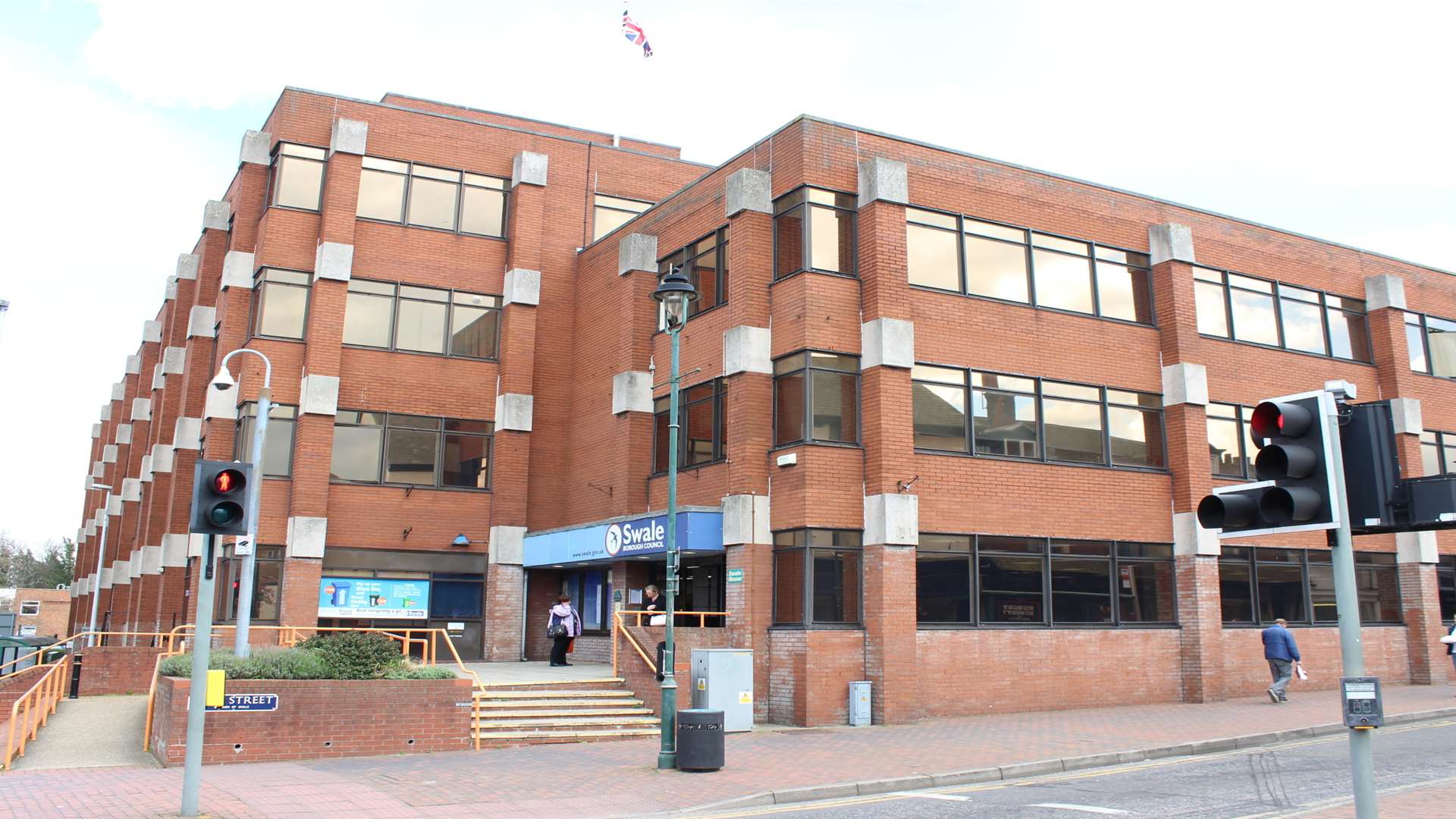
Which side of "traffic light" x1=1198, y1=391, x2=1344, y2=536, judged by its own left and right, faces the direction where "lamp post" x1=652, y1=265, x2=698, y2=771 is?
right

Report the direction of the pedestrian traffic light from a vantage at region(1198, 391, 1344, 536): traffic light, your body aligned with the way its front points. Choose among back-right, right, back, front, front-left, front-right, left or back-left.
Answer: front-right

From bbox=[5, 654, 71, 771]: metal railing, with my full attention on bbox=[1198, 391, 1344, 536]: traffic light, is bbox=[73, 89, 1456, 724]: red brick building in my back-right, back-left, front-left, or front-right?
front-left

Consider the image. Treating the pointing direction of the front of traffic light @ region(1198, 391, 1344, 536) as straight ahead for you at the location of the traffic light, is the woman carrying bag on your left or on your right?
on your right

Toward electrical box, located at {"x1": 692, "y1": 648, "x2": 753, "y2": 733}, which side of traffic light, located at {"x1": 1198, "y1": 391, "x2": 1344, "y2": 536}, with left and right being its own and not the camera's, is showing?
right

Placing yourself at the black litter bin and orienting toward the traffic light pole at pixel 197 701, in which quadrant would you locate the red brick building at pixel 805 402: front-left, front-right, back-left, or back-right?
back-right

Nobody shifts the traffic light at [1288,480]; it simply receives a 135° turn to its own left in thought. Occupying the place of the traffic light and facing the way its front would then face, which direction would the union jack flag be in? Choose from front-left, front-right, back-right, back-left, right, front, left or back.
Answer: back-left

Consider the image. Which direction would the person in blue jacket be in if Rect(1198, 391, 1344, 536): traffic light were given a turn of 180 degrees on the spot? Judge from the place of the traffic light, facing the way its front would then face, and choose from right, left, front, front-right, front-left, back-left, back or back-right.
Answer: front-left

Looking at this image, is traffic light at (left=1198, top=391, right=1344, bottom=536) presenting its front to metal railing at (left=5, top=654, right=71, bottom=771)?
no

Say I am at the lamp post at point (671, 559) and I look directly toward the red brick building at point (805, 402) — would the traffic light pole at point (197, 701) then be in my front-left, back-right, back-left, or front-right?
back-left

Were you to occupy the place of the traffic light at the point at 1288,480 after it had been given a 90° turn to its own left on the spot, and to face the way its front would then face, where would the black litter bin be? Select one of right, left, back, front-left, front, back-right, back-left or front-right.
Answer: back

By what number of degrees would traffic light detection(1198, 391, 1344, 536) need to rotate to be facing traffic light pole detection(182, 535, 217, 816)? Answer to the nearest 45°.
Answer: approximately 45° to its right

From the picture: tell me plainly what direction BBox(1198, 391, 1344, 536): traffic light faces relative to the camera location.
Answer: facing the viewer and to the left of the viewer
